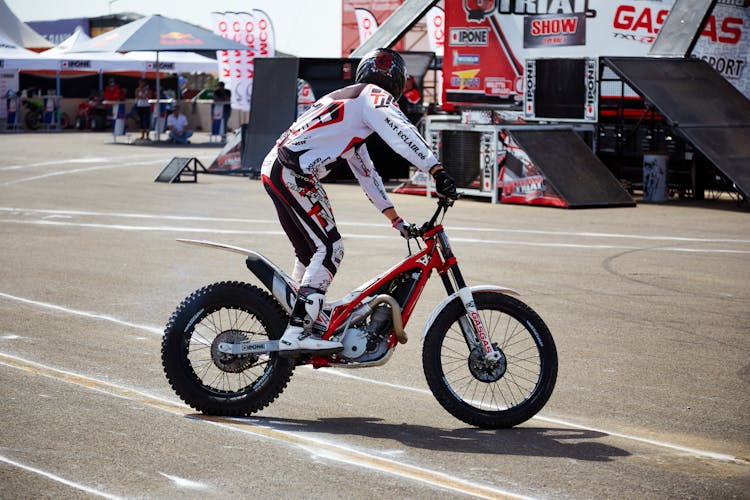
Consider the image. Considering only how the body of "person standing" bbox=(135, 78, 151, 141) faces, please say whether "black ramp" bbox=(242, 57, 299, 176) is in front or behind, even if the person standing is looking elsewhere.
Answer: in front

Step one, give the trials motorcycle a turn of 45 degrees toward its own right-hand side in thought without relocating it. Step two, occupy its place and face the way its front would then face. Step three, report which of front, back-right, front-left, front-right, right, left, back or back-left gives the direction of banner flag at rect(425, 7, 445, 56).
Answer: back-left

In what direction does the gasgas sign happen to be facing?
toward the camera

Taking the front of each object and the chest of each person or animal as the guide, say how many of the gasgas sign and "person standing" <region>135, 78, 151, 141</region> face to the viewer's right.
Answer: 0

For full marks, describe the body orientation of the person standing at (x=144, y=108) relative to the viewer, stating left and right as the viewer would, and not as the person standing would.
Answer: facing the viewer

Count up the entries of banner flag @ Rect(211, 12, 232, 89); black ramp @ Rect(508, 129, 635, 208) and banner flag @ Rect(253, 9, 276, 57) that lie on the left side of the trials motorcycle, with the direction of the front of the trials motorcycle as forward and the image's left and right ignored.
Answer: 3

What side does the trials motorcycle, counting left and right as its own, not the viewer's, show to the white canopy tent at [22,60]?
left

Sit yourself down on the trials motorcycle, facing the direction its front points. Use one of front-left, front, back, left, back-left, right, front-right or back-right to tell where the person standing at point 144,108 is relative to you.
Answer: left

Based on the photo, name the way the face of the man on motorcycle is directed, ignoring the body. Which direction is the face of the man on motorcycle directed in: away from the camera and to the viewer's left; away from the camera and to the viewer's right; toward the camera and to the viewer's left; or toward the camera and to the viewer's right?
away from the camera and to the viewer's right

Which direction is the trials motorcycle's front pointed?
to the viewer's right

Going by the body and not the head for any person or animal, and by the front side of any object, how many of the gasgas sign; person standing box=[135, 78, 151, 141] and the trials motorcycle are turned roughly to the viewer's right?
1

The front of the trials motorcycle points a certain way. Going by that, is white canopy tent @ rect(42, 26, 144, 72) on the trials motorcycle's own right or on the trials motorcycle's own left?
on the trials motorcycle's own left

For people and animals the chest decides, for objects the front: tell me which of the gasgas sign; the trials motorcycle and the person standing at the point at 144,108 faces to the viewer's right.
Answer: the trials motorcycle
